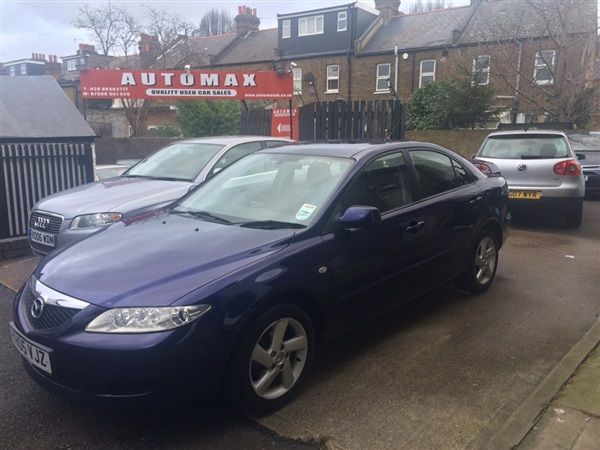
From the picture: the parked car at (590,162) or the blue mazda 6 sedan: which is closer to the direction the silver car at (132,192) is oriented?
the blue mazda 6 sedan

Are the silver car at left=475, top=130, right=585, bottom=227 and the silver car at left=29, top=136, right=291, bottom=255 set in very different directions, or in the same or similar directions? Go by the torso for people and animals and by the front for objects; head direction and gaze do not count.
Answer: very different directions

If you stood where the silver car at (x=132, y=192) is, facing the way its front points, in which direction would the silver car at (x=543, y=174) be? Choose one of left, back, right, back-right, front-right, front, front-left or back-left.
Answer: back-left

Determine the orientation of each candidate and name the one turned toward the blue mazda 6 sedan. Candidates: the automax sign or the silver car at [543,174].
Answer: the automax sign

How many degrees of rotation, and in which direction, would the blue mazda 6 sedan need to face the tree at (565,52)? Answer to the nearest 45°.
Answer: approximately 180°

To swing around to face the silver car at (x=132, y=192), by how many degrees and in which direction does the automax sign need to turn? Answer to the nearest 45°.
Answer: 0° — it already faces it

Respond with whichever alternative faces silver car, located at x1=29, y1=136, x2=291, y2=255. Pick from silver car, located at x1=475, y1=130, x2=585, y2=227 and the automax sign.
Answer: the automax sign

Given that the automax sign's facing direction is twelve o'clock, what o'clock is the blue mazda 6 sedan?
The blue mazda 6 sedan is roughly at 12 o'clock from the automax sign.

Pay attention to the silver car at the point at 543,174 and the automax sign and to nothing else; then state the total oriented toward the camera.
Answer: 1

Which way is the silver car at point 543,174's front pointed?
away from the camera

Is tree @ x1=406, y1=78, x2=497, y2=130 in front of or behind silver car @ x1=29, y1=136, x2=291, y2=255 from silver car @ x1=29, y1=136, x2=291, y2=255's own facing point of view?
behind
